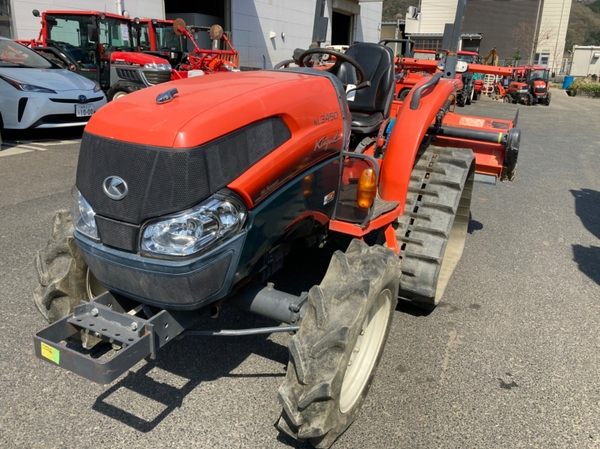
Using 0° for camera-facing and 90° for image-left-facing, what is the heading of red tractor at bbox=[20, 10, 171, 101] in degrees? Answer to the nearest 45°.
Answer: approximately 315°

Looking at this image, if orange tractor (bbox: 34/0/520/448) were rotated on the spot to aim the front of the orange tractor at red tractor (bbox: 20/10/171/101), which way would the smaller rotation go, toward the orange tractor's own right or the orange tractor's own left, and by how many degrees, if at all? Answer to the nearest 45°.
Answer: approximately 135° to the orange tractor's own right

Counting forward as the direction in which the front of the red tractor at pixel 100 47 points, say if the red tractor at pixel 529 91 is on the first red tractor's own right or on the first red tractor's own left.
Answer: on the first red tractor's own left

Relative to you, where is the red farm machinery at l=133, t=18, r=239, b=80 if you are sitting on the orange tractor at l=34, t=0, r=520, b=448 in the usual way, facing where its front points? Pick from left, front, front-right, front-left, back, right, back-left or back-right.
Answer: back-right

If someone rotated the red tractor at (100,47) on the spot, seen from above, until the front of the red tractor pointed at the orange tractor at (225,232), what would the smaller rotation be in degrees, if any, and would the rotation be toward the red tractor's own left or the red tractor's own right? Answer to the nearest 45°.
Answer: approximately 45° to the red tractor's own right

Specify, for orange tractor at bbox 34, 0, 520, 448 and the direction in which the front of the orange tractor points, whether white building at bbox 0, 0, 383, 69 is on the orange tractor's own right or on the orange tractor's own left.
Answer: on the orange tractor's own right

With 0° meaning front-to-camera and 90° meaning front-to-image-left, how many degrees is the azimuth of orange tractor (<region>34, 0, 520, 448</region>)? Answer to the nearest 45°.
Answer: approximately 45°

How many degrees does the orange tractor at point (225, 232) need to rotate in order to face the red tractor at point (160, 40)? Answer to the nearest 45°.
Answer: approximately 135° to its right

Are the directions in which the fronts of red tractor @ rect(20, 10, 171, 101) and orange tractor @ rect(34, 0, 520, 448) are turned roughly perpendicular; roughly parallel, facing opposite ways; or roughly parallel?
roughly perpendicular
